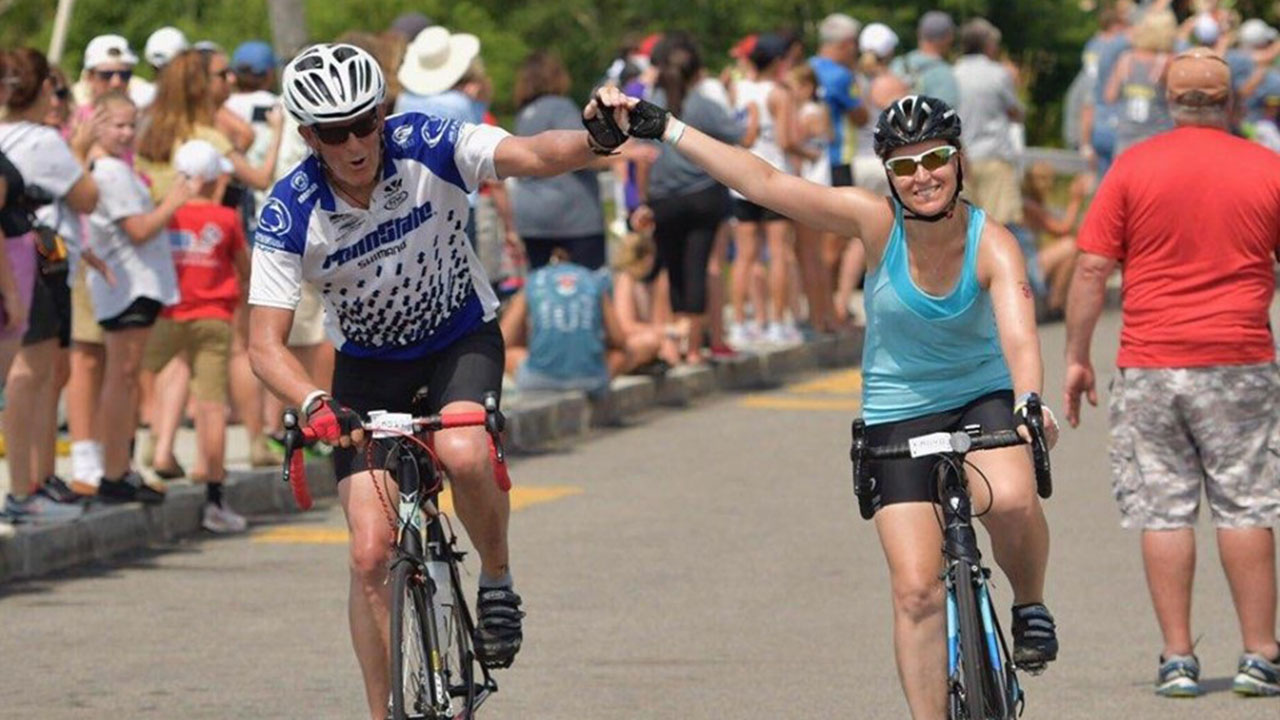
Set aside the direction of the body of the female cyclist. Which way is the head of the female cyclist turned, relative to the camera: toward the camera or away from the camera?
toward the camera

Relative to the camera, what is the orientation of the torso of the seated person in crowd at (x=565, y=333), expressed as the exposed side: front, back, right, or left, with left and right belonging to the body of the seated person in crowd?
back

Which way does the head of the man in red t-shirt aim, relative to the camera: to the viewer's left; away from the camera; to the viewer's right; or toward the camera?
away from the camera

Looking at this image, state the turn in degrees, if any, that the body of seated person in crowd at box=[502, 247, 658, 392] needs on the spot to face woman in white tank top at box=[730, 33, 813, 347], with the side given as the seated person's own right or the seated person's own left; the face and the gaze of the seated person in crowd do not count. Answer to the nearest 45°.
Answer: approximately 45° to the seated person's own right

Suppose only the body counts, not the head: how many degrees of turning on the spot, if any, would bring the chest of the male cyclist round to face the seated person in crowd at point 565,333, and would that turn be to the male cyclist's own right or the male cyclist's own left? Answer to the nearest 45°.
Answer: approximately 180°

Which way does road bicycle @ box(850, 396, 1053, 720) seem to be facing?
toward the camera

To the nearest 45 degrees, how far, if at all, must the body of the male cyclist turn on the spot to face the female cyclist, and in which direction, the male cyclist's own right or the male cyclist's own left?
approximately 90° to the male cyclist's own left

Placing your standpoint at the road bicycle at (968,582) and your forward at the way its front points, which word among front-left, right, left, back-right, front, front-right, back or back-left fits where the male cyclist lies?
right

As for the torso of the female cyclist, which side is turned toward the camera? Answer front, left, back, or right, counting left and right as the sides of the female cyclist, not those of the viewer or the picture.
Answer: front

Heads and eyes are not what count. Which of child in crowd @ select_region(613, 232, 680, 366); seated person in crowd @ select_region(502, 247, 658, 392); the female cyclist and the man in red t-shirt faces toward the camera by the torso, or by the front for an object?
the female cyclist

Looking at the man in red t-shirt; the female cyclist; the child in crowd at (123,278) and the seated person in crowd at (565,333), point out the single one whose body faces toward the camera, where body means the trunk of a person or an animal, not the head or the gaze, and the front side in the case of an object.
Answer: the female cyclist

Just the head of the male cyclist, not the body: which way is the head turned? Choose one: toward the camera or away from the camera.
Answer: toward the camera

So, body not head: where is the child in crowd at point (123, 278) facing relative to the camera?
to the viewer's right

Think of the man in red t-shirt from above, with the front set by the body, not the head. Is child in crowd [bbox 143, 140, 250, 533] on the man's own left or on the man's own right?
on the man's own left

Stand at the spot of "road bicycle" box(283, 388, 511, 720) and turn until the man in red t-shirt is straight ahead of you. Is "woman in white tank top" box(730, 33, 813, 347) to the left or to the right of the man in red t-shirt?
left

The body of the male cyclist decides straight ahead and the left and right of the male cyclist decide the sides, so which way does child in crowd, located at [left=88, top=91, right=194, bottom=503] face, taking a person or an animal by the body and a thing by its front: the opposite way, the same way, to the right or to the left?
to the left

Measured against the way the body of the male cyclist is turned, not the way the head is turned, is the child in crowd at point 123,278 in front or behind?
behind
